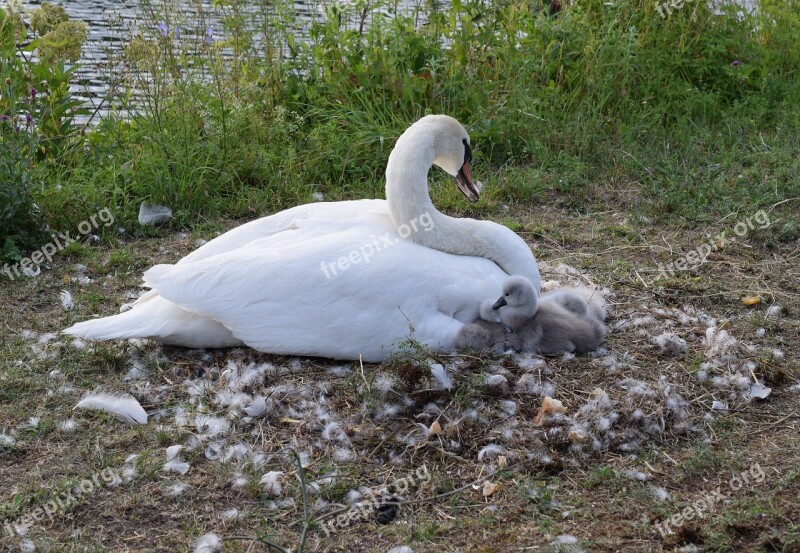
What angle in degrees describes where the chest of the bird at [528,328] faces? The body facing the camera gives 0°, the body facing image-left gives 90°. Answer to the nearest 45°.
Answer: approximately 90°

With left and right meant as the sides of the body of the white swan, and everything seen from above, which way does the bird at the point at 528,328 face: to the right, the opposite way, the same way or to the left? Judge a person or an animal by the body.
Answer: the opposite way

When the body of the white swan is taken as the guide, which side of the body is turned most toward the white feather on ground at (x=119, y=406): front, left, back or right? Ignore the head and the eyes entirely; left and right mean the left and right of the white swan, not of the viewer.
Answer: back

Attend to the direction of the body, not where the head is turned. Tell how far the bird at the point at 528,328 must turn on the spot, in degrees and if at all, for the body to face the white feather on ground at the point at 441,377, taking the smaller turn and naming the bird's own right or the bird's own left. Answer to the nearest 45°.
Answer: approximately 45° to the bird's own left

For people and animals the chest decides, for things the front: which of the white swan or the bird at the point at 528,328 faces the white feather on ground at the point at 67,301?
the bird

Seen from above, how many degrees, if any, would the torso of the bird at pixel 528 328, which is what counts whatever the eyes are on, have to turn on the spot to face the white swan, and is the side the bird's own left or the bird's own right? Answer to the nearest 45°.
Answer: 0° — it already faces it

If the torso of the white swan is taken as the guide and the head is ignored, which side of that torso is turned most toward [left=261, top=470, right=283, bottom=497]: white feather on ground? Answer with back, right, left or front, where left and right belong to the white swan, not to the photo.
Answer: right

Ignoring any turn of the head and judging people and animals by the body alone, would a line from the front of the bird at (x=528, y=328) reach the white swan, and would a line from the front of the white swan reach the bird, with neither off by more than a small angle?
yes

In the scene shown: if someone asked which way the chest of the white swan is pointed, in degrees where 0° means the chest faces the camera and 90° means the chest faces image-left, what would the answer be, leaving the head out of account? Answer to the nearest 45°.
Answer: approximately 270°
